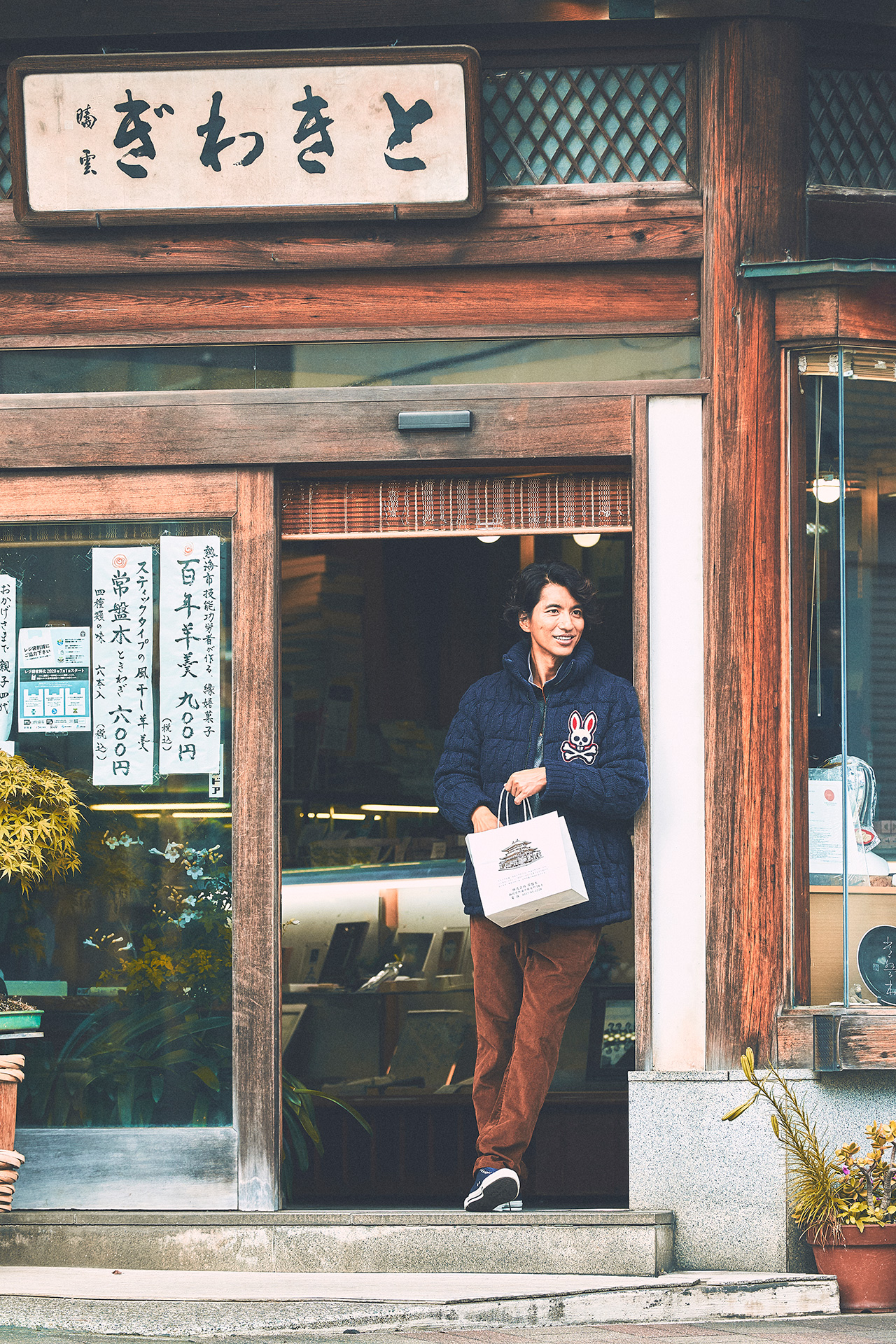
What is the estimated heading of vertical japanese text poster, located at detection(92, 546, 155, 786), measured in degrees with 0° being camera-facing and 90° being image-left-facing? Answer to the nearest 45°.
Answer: approximately 0°

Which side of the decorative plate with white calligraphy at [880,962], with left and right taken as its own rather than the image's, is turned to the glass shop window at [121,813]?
right

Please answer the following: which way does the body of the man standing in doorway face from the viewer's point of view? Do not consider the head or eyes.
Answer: toward the camera

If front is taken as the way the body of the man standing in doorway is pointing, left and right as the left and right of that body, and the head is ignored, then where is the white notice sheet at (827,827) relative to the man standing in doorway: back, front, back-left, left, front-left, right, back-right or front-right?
left

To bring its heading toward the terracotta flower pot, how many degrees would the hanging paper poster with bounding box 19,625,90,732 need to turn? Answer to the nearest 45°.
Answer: approximately 45° to its left

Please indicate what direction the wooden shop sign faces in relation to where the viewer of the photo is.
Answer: facing the viewer

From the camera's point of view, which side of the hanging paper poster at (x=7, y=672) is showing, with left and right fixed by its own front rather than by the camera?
front

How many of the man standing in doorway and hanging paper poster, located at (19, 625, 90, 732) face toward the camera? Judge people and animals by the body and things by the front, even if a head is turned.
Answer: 2

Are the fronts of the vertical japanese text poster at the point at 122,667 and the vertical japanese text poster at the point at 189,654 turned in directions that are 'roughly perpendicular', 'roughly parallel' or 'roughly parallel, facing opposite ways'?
roughly parallel

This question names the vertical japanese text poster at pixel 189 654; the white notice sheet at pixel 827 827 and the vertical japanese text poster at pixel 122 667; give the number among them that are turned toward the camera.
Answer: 3
